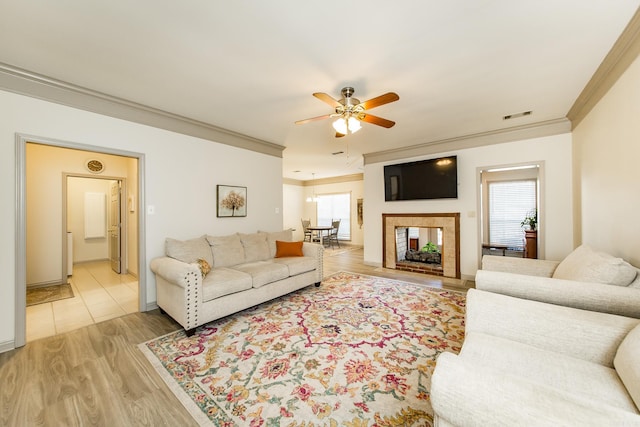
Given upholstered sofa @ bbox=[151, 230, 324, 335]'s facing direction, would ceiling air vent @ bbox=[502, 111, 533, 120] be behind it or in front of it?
in front

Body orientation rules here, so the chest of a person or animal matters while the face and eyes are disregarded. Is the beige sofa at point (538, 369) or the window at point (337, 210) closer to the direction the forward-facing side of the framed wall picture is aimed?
the beige sofa

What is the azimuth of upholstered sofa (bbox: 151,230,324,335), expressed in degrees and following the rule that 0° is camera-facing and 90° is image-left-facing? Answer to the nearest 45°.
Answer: approximately 315°

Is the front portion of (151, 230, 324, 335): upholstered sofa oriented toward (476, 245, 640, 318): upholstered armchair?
yes

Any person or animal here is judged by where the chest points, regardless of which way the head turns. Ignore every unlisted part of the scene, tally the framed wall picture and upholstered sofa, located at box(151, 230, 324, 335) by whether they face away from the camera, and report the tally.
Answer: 0

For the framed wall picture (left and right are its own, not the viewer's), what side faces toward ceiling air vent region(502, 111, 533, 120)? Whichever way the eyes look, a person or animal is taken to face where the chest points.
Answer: front

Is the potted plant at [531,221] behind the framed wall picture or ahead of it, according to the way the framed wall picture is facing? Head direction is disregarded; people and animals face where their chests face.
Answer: ahead

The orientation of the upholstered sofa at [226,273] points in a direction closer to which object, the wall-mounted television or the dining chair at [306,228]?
the wall-mounted television

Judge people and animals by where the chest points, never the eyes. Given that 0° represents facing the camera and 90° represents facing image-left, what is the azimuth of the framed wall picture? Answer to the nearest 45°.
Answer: approximately 315°

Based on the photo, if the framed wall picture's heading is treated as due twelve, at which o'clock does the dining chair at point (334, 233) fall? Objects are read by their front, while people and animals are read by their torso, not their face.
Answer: The dining chair is roughly at 9 o'clock from the framed wall picture.

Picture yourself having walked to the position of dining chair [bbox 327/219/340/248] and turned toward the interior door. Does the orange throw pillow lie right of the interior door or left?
left

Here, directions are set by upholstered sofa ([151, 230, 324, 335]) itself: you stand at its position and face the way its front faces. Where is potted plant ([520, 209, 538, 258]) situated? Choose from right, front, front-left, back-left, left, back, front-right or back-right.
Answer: front-left

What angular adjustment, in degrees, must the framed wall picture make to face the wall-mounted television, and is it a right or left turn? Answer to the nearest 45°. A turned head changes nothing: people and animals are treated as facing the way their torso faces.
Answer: approximately 45° to its left

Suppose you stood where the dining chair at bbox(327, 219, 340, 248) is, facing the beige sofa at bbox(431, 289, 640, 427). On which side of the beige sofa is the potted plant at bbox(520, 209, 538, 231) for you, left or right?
left

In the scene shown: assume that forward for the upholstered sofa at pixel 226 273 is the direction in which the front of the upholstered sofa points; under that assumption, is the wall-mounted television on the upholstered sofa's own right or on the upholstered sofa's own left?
on the upholstered sofa's own left
